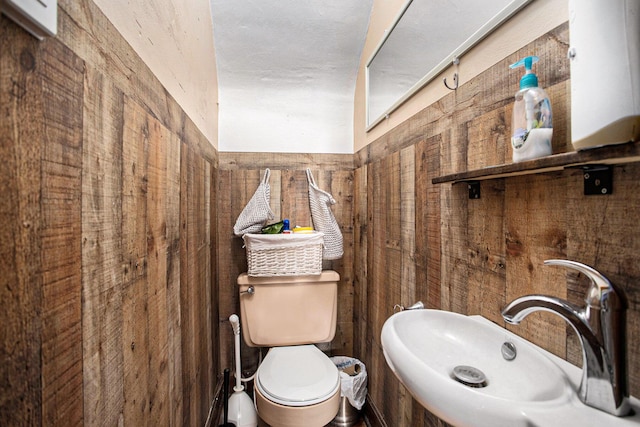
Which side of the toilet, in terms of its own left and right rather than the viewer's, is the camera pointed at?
front

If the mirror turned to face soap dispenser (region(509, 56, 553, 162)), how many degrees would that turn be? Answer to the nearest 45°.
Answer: approximately 135° to its left

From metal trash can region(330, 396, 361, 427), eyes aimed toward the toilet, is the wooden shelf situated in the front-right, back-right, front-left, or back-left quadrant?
back-left

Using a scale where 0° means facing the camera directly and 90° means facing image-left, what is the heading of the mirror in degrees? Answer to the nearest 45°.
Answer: approximately 90°

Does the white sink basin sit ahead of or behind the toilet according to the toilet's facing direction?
ahead

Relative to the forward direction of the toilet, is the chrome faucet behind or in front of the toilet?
in front

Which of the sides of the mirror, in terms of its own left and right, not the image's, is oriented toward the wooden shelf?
left

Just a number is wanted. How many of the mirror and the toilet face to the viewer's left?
1
